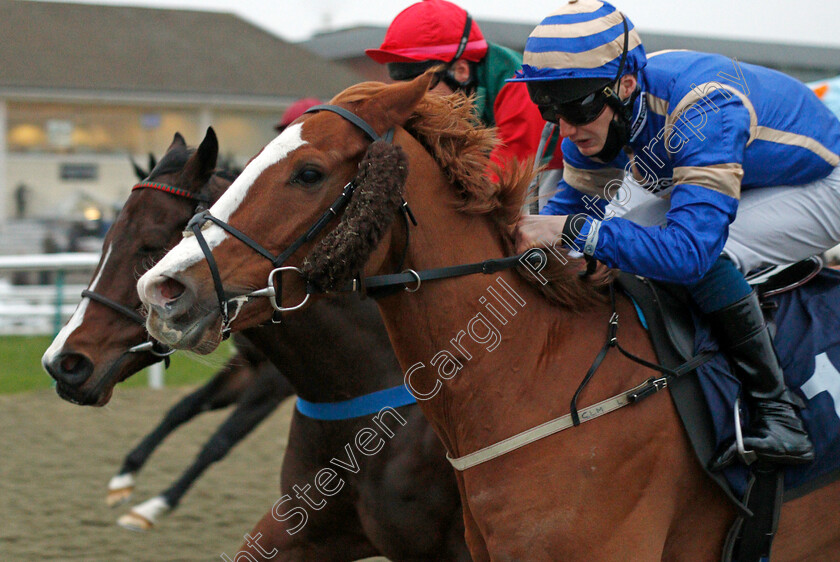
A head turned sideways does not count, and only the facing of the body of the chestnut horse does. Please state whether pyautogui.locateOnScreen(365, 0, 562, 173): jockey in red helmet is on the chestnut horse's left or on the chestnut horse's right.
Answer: on the chestnut horse's right

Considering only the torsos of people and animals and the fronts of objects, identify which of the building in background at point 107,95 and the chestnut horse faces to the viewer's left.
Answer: the chestnut horse

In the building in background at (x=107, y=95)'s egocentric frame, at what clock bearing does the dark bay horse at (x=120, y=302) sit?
The dark bay horse is roughly at 12 o'clock from the building in background.

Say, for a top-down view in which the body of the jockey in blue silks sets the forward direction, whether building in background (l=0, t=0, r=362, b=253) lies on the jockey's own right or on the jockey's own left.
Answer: on the jockey's own right

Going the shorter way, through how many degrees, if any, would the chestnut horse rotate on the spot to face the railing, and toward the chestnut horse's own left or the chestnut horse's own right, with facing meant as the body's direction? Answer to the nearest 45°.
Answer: approximately 45° to the chestnut horse's own right

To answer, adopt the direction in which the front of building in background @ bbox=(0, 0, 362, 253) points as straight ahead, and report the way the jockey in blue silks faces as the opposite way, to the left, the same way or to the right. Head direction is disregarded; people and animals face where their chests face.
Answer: to the right

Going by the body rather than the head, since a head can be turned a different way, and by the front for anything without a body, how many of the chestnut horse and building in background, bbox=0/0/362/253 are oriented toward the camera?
1

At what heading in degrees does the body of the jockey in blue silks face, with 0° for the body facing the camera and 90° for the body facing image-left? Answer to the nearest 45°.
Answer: approximately 45°

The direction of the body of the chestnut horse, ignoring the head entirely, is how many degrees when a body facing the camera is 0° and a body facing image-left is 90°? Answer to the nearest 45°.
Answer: approximately 90°
